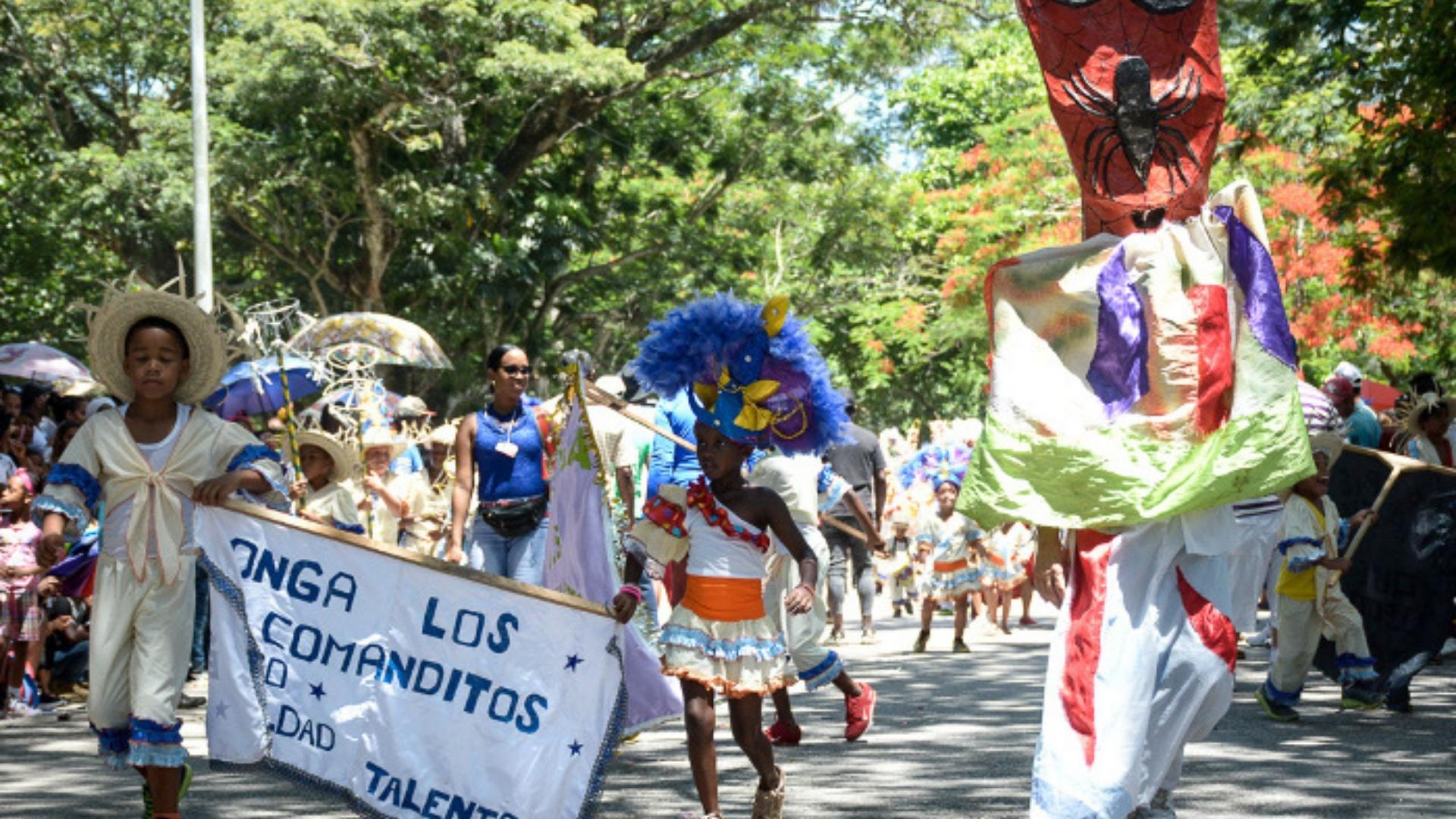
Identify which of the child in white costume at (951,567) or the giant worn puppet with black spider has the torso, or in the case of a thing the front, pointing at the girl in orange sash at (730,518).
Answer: the child in white costume

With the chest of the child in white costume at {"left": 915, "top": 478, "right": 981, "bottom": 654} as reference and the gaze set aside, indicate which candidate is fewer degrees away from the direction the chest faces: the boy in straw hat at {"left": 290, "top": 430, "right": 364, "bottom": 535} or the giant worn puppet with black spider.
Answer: the giant worn puppet with black spider

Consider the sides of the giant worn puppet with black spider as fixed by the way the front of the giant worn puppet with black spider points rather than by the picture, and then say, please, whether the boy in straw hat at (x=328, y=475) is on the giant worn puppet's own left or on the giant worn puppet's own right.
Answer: on the giant worn puppet's own right

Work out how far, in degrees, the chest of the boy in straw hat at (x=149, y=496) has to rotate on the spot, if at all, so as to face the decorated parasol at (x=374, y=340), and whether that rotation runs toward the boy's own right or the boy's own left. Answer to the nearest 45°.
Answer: approximately 180°

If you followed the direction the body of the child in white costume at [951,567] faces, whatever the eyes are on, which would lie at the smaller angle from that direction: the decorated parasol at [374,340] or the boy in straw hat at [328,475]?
the boy in straw hat

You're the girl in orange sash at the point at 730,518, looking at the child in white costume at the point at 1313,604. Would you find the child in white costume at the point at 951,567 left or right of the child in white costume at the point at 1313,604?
left

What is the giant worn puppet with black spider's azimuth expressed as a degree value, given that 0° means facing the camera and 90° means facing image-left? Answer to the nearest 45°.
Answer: approximately 0°

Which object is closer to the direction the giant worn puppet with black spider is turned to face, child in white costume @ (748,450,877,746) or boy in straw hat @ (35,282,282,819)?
the boy in straw hat

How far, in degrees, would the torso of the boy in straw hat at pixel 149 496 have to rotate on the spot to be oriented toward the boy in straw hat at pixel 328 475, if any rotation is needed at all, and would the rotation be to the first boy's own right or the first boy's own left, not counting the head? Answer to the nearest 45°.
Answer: approximately 180°

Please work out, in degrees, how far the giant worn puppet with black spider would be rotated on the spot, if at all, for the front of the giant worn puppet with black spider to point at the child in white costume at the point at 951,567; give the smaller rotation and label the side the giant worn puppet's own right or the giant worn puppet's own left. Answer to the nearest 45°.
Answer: approximately 180°

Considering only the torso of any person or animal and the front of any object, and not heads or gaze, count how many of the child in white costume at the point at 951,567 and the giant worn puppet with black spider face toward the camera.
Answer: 2

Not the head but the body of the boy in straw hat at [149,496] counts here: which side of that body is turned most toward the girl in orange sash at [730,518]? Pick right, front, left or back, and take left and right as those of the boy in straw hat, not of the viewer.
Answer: left

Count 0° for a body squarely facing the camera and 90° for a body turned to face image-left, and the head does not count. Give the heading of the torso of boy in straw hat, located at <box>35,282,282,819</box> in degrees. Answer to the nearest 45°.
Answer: approximately 0°
